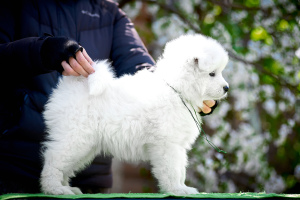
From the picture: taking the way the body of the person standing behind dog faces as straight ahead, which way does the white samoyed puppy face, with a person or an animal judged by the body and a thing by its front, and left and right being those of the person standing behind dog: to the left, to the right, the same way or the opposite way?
to the left

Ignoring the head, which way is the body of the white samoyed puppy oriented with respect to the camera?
to the viewer's right
